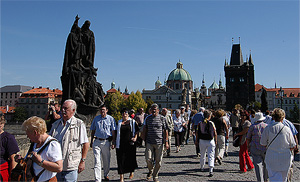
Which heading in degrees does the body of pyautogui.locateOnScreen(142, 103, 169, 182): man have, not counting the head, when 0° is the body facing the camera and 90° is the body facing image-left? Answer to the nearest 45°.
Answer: approximately 0°

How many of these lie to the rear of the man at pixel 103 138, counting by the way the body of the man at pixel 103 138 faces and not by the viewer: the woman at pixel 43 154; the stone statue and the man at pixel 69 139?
1

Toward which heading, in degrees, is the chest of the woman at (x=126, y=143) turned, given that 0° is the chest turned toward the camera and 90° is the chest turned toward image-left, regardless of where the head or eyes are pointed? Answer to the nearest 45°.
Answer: approximately 0°

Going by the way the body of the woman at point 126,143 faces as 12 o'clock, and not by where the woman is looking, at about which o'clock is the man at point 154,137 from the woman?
The man is roughly at 9 o'clock from the woman.

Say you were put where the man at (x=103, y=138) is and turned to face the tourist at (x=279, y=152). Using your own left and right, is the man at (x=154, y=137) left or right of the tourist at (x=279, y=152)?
left

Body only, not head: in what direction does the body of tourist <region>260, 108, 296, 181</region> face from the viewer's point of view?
away from the camera

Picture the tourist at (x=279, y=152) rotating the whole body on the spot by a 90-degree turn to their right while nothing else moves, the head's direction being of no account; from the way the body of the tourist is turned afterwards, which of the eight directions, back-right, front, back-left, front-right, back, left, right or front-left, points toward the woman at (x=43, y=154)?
back-right

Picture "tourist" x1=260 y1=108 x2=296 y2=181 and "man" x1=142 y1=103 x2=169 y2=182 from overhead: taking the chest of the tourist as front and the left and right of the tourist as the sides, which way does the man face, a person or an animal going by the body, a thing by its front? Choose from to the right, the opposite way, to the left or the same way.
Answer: the opposite way
